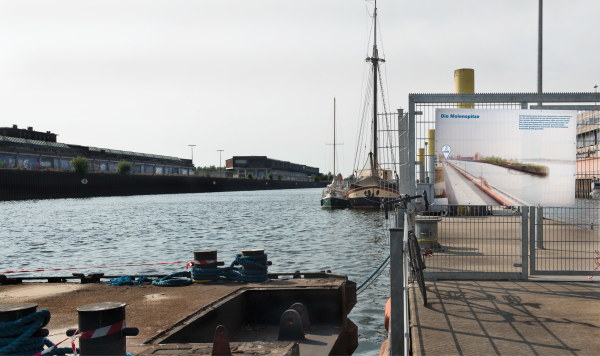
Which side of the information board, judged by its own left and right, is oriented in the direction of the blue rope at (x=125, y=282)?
right

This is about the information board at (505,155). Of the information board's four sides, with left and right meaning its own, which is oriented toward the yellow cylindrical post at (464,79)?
back

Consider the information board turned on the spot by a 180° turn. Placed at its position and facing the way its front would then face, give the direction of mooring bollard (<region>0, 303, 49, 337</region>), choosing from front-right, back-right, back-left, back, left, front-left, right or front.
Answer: back-left

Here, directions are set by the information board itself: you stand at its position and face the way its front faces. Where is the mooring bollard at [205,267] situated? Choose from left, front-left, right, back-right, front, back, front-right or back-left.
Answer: right

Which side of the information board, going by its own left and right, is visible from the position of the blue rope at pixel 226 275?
right

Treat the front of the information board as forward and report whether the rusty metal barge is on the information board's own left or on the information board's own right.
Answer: on the information board's own right

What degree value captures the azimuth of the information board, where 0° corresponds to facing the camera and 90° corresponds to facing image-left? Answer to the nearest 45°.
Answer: approximately 0°

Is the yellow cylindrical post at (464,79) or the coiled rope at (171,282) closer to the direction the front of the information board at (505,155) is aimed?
the coiled rope

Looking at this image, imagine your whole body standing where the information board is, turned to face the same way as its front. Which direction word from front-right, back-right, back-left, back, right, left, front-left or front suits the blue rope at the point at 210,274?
right

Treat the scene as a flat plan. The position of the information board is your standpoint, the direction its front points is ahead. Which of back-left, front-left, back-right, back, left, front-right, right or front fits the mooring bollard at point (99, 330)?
front-right

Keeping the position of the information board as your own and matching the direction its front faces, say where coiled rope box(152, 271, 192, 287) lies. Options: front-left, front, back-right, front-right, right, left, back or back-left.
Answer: right

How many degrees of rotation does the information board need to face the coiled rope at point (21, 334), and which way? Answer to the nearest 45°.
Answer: approximately 45° to its right
